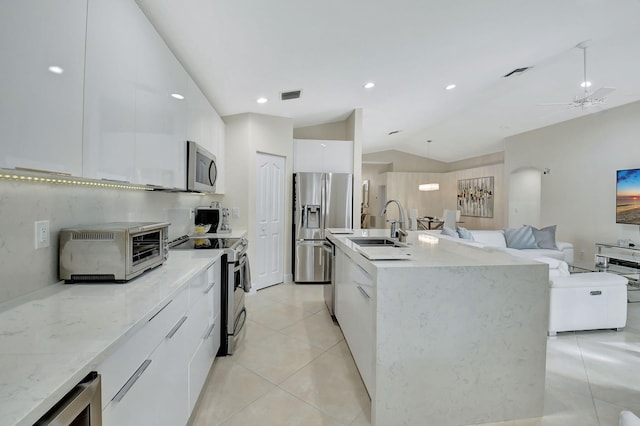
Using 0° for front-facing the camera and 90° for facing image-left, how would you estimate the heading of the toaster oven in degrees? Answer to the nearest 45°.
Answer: approximately 315°

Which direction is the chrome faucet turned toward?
to the viewer's left

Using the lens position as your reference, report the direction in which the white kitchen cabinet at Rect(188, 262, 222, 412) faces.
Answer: facing to the right of the viewer

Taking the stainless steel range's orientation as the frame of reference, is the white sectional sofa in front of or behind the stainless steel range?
in front

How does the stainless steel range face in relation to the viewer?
to the viewer's right

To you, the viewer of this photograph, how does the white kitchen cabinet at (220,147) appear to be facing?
facing to the right of the viewer

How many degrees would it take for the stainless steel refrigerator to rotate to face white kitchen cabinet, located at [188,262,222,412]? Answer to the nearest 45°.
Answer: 0° — it already faces it

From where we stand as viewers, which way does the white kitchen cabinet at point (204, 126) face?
facing to the right of the viewer

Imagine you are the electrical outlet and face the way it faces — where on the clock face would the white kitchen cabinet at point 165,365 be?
The white kitchen cabinet is roughly at 12 o'clock from the electrical outlet.
